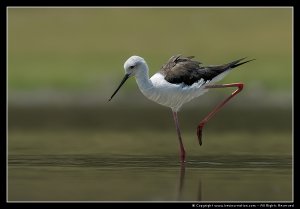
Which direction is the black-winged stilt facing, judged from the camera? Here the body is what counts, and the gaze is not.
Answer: to the viewer's left
